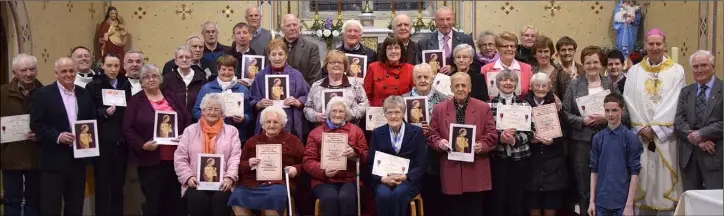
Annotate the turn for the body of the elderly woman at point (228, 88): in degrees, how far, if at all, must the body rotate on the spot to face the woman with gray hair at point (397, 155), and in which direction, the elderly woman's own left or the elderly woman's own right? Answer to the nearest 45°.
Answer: approximately 45° to the elderly woman's own left

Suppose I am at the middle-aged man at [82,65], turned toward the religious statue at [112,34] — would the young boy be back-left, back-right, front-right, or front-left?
back-right

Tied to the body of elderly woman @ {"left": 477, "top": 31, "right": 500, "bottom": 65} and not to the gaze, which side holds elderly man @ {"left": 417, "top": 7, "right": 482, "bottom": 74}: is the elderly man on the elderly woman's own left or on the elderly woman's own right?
on the elderly woman's own right

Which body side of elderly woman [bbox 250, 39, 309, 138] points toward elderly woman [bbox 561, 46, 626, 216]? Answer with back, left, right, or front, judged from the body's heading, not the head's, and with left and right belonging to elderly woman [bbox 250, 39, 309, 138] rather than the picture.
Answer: left
